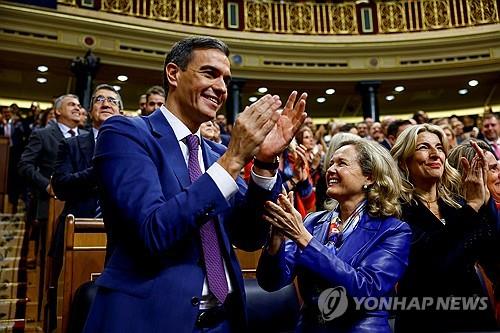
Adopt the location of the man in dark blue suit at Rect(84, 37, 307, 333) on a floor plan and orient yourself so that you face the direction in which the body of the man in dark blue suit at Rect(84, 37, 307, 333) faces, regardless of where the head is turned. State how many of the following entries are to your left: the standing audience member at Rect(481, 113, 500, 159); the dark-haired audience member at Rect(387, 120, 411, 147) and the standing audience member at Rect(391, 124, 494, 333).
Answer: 3

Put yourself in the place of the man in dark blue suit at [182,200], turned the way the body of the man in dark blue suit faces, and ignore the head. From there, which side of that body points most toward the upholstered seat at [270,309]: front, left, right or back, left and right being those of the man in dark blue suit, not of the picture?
left

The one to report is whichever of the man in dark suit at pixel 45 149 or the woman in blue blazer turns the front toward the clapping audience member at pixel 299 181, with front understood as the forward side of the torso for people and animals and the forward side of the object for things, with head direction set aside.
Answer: the man in dark suit

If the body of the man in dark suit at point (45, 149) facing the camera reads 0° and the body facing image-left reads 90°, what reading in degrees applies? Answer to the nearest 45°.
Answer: approximately 315°

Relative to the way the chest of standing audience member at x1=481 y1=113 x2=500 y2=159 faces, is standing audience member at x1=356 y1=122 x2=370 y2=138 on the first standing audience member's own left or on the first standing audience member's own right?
on the first standing audience member's own right

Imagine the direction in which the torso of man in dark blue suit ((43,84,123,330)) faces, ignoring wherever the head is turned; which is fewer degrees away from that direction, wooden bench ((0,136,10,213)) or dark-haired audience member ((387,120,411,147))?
the dark-haired audience member

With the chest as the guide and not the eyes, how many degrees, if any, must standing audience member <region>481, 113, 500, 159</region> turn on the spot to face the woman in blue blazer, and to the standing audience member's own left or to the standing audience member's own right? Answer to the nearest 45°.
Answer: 0° — they already face them

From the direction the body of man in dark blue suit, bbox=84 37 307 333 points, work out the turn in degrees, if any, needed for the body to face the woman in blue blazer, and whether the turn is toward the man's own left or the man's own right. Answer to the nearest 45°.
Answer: approximately 90° to the man's own left

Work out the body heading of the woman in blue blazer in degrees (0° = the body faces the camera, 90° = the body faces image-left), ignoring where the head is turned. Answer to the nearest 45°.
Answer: approximately 45°

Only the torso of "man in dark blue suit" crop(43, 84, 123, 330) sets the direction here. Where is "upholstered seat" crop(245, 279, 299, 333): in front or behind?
in front

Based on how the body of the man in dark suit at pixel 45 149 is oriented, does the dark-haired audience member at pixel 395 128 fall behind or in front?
in front

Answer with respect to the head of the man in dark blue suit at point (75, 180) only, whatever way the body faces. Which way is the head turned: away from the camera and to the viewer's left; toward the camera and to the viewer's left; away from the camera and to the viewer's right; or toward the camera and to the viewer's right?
toward the camera and to the viewer's right

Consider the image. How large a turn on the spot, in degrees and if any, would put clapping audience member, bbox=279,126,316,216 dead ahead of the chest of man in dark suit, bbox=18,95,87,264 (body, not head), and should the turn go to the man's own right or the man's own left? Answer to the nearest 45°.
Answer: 0° — they already face them

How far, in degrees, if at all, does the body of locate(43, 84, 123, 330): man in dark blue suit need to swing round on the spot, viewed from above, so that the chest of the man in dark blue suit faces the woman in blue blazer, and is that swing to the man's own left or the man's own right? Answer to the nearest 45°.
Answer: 0° — they already face them
